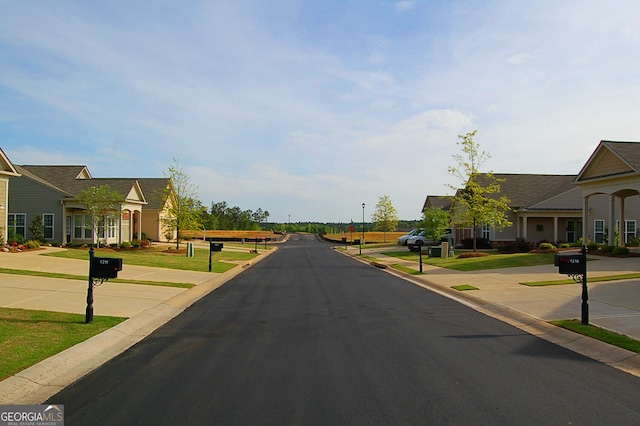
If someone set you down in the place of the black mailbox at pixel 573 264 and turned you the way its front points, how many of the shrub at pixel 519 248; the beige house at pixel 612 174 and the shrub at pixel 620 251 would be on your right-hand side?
3

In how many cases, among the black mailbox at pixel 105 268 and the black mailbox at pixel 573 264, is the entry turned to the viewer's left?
1

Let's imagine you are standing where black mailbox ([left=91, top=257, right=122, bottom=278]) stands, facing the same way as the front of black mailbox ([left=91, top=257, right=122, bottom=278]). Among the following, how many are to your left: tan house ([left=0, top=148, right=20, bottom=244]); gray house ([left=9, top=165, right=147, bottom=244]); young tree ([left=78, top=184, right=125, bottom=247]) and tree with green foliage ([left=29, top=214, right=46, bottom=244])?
4

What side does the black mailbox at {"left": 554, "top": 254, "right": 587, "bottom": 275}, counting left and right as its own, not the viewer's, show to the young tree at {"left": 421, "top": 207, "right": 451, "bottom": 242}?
right

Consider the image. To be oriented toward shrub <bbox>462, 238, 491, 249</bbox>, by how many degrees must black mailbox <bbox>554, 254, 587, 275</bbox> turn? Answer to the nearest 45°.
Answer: approximately 90° to its right

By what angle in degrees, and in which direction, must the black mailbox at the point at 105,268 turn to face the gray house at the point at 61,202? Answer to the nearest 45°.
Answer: approximately 90° to its left

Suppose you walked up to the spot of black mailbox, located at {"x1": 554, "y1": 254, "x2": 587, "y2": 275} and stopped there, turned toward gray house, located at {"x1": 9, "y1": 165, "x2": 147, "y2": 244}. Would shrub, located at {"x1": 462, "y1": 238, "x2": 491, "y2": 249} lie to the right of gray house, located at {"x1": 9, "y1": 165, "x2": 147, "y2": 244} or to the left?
right

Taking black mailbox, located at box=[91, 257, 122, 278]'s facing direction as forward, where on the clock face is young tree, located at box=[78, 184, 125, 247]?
The young tree is roughly at 9 o'clock from the black mailbox.

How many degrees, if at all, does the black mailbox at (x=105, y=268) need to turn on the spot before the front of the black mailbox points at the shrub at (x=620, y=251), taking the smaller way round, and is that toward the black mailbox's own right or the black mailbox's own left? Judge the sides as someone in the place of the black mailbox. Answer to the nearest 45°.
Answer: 0° — it already faces it

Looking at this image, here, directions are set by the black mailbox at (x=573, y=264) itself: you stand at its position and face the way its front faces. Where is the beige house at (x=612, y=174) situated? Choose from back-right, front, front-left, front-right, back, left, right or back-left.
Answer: right

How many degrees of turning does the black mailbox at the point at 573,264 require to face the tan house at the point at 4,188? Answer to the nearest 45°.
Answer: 0° — it already faces it

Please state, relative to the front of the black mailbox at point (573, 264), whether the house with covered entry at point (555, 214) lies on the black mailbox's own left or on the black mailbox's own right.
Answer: on the black mailbox's own right

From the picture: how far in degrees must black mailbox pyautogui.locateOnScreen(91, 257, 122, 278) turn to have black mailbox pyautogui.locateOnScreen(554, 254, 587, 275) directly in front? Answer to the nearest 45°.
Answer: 0° — it already faces it

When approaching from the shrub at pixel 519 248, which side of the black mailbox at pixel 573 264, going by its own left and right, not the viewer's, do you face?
right

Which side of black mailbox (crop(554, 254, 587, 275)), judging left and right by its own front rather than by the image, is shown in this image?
left

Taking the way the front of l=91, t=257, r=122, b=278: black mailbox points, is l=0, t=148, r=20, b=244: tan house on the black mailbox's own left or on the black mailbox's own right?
on the black mailbox's own left

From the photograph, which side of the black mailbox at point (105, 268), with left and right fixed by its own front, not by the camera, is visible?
right

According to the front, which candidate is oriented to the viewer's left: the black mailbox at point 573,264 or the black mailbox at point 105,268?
the black mailbox at point 573,264
